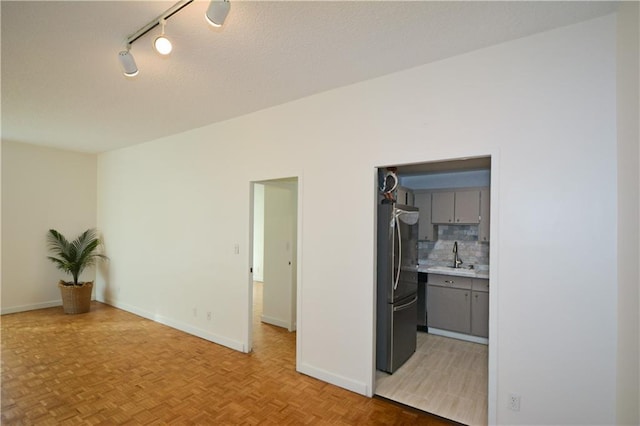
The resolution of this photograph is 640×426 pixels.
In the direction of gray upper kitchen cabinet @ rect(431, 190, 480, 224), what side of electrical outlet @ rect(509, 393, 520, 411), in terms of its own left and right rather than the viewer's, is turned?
back

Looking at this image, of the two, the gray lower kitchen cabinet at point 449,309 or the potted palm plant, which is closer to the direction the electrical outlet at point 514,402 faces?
the potted palm plant

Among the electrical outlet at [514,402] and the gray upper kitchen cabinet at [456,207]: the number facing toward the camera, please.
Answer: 2

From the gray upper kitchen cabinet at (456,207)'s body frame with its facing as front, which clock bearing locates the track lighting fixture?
The track lighting fixture is roughly at 1 o'clock from the gray upper kitchen cabinet.

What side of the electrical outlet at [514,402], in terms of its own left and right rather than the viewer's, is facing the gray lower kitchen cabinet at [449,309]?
back

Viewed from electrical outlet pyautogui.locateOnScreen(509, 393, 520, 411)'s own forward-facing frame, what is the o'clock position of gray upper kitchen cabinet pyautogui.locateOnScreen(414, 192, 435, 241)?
The gray upper kitchen cabinet is roughly at 5 o'clock from the electrical outlet.

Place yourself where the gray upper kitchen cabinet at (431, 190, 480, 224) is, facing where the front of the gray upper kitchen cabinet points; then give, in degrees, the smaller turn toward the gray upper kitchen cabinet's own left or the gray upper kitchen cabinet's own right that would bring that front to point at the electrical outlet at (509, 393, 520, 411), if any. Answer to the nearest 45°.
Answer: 0° — it already faces it

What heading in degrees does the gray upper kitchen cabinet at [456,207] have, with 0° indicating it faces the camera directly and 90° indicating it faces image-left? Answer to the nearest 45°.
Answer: approximately 0°
